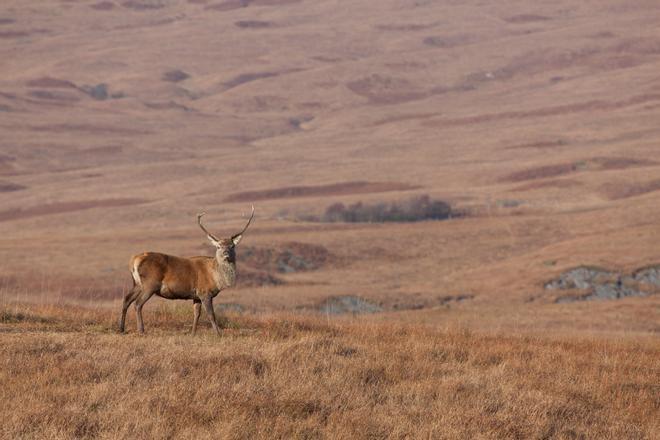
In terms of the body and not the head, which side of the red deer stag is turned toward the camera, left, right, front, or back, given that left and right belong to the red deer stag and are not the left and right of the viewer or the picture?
right

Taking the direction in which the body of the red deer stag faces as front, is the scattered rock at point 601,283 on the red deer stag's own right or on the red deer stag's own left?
on the red deer stag's own left
